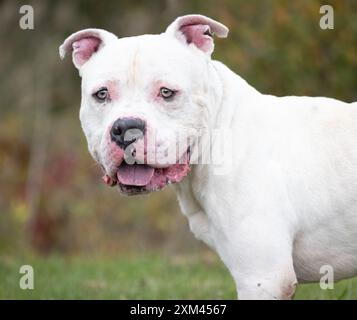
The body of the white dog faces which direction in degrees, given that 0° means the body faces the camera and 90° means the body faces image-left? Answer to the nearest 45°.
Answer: approximately 90°
